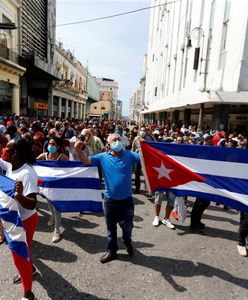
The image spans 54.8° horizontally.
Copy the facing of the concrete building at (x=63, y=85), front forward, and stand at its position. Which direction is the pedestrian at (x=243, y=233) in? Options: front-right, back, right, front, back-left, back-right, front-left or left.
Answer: front-right

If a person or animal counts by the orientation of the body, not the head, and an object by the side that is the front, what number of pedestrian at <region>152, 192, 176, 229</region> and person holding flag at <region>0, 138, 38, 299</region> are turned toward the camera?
1

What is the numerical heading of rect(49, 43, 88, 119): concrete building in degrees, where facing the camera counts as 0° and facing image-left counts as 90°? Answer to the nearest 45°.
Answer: approximately 315°

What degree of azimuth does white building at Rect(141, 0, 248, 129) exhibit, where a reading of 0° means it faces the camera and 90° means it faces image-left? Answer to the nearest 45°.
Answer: approximately 45°

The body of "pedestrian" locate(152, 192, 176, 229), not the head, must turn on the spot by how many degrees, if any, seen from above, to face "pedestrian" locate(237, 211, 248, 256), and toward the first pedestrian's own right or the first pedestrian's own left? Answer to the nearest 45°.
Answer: approximately 45° to the first pedestrian's own left

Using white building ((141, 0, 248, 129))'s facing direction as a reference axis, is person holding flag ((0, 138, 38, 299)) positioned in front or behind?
in front

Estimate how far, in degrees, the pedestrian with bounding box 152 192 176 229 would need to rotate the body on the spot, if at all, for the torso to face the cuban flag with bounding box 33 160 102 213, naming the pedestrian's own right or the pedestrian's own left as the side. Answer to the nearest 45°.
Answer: approximately 45° to the pedestrian's own right

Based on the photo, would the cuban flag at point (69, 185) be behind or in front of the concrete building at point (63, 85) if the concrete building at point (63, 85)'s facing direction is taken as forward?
in front
